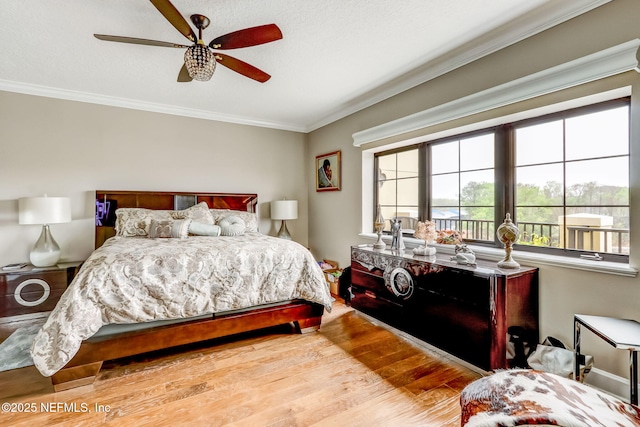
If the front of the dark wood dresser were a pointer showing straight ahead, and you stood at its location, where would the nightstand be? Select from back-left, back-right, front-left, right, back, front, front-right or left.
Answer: front-right

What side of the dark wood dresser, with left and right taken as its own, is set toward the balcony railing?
back

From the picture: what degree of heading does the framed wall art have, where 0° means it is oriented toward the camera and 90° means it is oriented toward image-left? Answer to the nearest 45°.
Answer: approximately 45°

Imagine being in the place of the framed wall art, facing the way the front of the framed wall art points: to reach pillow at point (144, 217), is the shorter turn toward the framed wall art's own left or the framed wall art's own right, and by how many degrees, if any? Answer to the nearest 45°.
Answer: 0° — it already faces it

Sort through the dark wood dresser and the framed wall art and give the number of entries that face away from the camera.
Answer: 0

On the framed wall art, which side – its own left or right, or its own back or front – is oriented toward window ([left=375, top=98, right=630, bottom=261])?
left

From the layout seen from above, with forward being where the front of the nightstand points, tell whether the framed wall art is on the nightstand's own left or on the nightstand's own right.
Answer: on the nightstand's own left

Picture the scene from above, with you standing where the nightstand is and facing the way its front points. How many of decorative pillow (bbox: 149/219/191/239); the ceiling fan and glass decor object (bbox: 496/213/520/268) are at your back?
0

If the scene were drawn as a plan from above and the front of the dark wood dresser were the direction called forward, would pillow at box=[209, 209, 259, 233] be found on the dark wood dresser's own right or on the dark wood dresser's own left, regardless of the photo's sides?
on the dark wood dresser's own right

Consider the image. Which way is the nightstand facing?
toward the camera

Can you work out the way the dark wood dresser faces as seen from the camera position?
facing the viewer and to the left of the viewer

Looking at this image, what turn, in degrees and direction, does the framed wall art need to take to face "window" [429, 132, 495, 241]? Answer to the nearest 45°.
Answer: approximately 90° to its left

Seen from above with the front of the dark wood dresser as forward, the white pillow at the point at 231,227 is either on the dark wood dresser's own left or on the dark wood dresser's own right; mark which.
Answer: on the dark wood dresser's own right

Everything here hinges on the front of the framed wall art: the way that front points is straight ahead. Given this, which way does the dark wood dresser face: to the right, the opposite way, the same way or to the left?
the same way

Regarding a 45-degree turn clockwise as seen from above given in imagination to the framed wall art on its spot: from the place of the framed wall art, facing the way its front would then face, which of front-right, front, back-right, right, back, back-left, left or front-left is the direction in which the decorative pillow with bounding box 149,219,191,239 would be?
front-left

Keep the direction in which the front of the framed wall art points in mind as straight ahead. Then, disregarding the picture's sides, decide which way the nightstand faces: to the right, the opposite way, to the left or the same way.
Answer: to the left

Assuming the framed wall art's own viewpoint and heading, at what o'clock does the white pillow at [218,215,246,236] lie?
The white pillow is roughly at 12 o'clock from the framed wall art.

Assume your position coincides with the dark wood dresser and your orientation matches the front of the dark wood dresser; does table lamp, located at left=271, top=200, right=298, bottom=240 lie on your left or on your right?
on your right

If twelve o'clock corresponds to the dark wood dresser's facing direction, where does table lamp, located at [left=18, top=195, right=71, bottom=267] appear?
The table lamp is roughly at 1 o'clock from the dark wood dresser.

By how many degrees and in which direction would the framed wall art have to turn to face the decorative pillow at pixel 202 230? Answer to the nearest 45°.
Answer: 0° — it already faces it

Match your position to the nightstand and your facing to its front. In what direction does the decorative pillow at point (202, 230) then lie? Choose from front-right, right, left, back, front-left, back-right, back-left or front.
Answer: front-left
